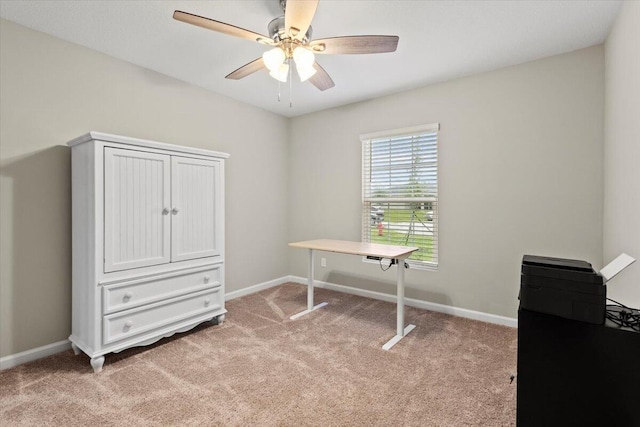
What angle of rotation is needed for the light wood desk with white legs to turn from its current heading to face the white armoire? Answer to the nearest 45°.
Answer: approximately 45° to its right

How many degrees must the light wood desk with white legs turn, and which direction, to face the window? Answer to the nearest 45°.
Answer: approximately 135° to its right

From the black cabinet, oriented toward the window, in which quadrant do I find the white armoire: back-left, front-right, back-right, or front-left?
front-left

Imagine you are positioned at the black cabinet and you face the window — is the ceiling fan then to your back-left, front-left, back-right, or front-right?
front-left

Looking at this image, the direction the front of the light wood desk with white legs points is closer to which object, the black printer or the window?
the black printer

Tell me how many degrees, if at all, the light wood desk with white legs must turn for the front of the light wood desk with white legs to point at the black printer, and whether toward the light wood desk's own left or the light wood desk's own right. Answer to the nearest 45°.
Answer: approximately 90° to the light wood desk's own left

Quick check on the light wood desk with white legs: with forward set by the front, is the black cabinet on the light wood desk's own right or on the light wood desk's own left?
on the light wood desk's own left

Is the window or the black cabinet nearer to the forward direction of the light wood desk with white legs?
the black cabinet
